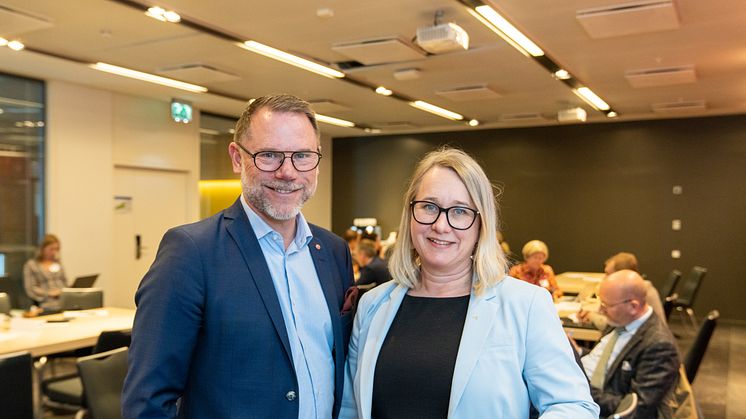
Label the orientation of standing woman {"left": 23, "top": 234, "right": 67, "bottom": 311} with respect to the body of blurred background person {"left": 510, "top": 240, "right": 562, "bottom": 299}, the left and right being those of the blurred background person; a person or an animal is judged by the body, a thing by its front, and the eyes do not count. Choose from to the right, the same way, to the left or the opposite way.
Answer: to the left

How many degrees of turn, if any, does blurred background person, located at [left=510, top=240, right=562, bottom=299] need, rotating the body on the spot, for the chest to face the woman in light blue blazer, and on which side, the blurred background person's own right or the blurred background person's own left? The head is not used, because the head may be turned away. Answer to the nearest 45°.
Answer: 0° — they already face them

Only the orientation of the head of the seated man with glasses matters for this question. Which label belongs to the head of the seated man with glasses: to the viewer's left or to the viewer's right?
to the viewer's left

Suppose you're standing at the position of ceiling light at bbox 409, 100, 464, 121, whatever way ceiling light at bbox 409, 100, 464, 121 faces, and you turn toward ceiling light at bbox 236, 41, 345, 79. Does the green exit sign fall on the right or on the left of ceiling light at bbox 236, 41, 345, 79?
right
